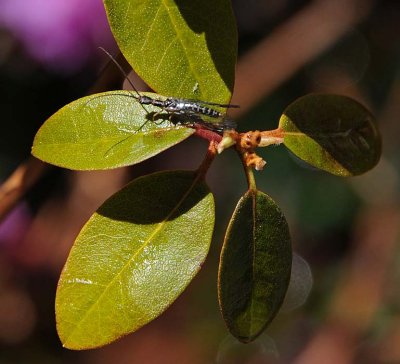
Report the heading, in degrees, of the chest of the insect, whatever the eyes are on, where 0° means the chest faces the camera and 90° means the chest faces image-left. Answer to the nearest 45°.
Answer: approximately 90°
